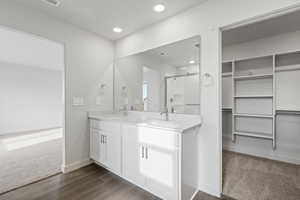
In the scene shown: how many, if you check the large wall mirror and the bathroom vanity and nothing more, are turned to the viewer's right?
0

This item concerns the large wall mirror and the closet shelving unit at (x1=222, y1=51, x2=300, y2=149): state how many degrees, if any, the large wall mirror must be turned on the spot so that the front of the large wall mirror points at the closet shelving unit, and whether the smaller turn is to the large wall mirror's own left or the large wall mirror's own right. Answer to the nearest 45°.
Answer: approximately 135° to the large wall mirror's own left

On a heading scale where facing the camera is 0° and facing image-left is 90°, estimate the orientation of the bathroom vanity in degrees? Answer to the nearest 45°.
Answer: approximately 45°

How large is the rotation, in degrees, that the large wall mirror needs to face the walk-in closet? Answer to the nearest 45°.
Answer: approximately 135° to its left

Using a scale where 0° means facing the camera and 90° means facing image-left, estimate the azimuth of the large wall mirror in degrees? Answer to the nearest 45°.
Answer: approximately 45°
